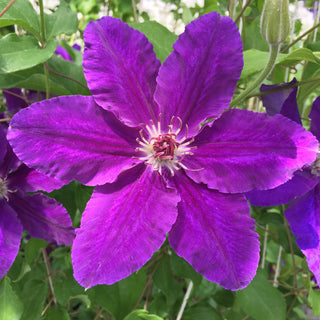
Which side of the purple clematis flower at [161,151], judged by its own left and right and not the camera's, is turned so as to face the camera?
front
